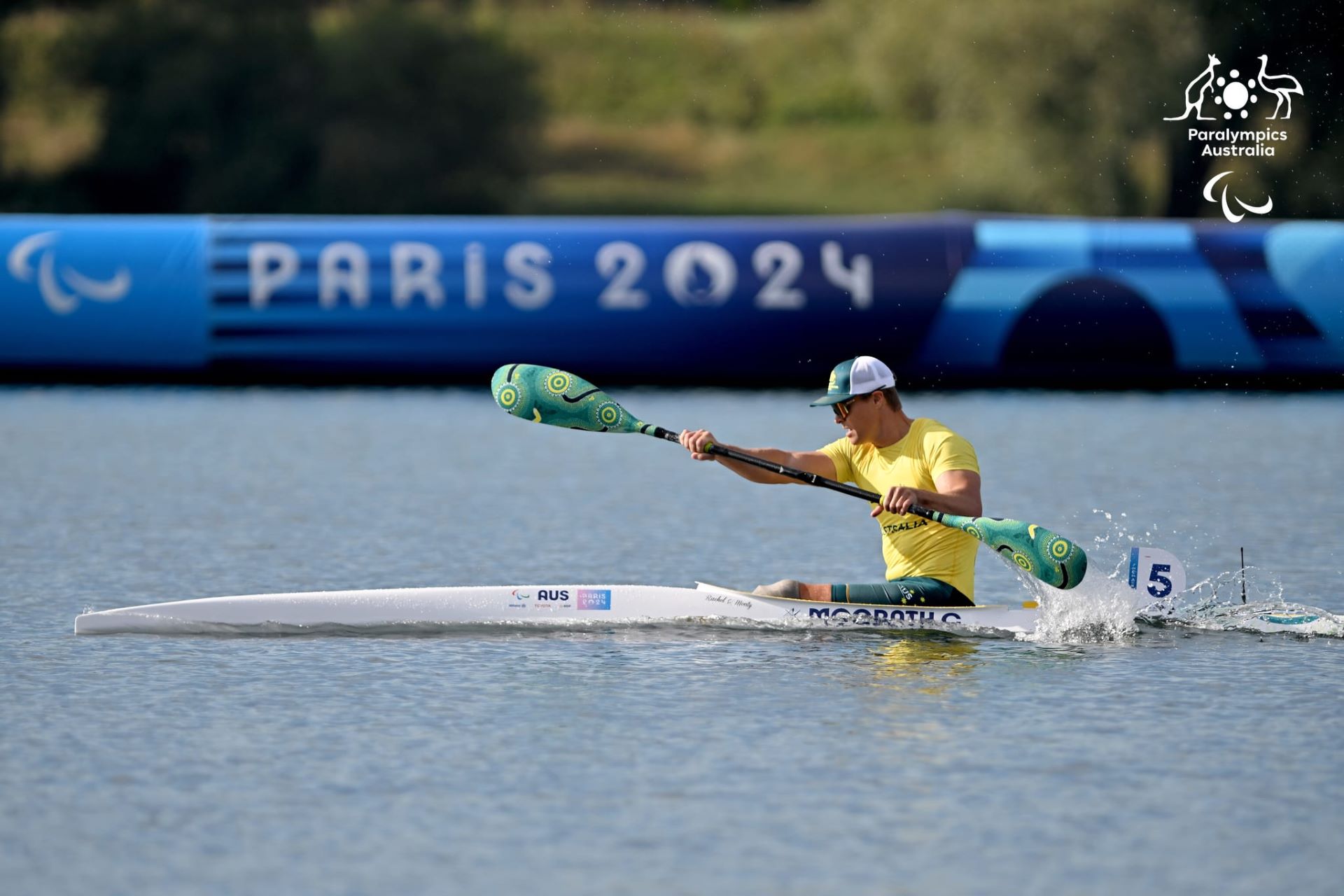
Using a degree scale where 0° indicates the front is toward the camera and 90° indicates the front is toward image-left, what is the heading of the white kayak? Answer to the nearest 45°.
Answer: approximately 90°

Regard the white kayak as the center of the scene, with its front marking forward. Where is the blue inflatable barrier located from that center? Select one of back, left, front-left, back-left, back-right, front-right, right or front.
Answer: right

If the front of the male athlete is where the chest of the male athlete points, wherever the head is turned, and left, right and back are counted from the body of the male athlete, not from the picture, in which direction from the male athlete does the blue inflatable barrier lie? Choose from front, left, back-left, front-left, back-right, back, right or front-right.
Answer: right

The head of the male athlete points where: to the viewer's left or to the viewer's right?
to the viewer's left

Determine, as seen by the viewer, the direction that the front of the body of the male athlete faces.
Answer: to the viewer's left
